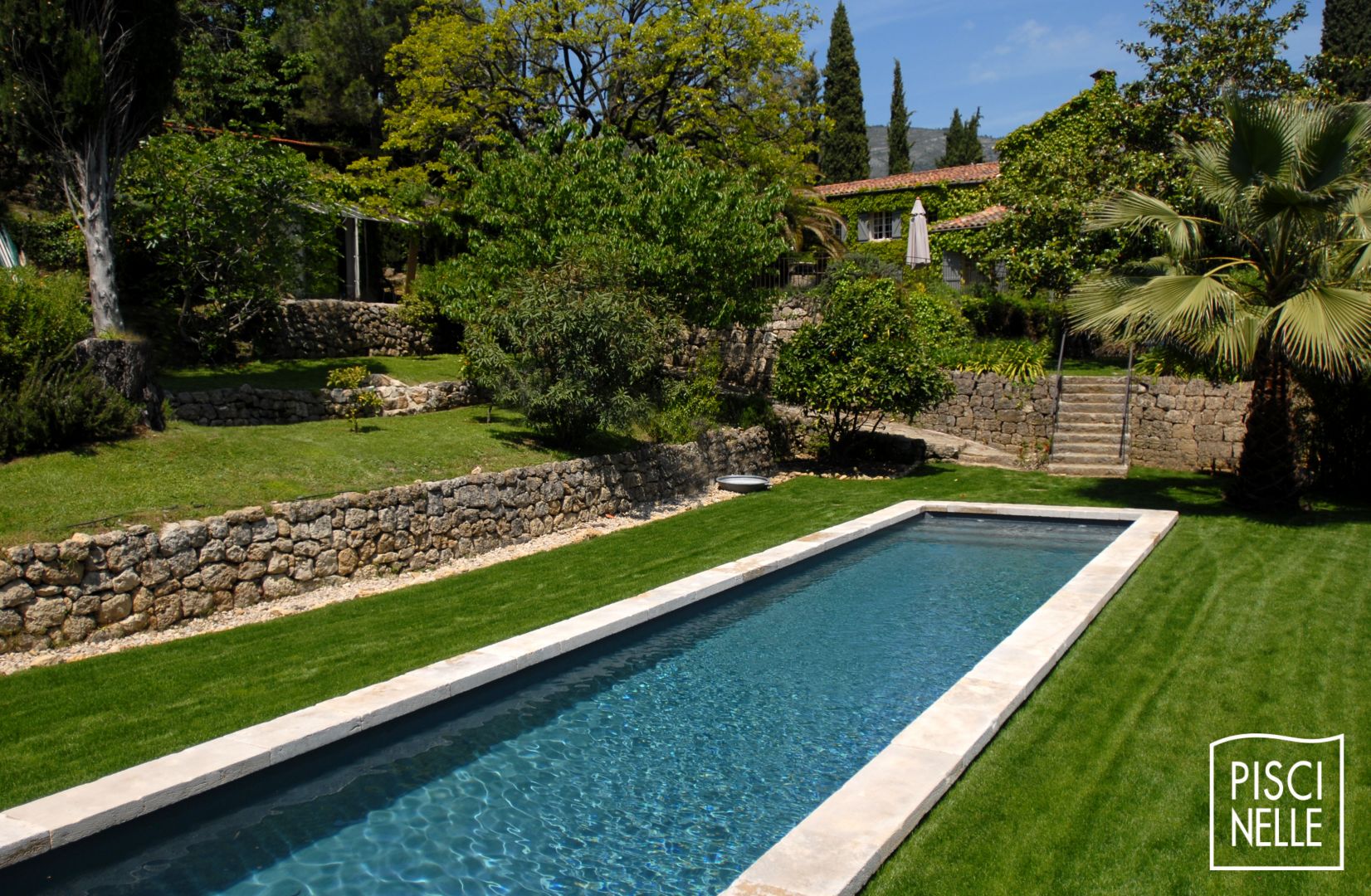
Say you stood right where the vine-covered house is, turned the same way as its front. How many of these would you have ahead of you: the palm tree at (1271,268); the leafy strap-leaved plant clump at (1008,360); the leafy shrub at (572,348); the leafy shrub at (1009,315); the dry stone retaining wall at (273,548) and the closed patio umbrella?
6

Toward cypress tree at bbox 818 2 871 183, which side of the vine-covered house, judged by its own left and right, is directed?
back

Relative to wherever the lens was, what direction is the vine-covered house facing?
facing the viewer

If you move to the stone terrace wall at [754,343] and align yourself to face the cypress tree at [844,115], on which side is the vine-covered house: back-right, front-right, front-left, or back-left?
front-right

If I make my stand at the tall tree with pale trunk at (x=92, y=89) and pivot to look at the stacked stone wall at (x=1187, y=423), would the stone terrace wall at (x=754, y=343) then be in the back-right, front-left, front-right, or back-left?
front-left

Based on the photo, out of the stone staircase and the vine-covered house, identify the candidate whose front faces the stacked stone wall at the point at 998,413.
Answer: the vine-covered house

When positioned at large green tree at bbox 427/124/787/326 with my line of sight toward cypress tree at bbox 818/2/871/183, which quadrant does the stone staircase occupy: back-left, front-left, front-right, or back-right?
front-right

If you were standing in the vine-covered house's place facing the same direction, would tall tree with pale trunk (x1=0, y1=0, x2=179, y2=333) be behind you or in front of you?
in front

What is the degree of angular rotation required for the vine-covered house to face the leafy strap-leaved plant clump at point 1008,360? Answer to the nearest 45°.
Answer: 0° — it already faces it

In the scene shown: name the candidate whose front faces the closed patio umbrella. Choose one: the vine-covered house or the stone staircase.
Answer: the vine-covered house

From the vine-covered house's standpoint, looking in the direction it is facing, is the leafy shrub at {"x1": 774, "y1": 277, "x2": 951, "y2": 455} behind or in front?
in front

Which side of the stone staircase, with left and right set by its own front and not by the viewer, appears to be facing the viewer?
front

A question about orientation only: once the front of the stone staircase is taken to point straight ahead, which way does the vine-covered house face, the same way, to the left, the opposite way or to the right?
the same way

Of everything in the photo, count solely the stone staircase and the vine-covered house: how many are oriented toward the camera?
2

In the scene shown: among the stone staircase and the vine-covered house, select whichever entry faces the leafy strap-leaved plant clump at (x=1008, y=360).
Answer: the vine-covered house

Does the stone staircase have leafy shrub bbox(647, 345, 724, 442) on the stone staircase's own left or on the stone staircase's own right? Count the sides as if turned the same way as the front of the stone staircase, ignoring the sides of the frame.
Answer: on the stone staircase's own right
